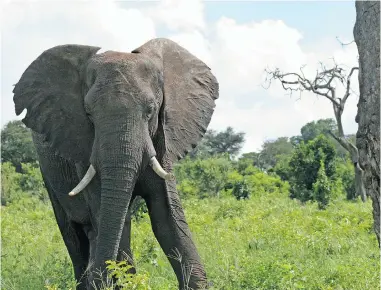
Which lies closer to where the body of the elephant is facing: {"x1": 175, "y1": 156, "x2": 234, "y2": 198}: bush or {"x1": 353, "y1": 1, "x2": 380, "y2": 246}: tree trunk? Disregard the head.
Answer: the tree trunk

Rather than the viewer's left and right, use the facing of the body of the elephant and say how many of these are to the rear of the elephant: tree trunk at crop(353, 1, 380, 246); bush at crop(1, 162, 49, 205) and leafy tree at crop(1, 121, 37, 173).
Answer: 2

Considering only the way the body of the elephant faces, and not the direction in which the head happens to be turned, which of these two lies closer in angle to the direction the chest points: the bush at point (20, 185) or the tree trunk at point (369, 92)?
the tree trunk

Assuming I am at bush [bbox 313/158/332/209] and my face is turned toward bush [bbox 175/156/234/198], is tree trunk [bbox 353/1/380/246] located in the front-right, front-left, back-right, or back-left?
back-left

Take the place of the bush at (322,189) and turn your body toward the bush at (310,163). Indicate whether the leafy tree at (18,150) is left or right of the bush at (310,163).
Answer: left

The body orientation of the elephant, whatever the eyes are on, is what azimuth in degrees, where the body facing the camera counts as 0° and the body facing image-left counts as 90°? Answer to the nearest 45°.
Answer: approximately 0°

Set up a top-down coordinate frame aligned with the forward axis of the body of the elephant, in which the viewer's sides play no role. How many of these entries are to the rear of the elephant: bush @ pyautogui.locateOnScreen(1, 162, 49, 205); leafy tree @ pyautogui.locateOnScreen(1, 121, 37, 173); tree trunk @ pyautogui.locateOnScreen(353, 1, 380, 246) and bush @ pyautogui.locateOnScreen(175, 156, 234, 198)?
3

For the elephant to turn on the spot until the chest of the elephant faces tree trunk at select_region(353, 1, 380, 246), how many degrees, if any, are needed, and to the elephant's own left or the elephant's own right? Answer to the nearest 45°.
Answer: approximately 45° to the elephant's own left

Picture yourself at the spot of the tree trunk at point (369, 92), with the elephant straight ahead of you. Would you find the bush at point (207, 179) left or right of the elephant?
right

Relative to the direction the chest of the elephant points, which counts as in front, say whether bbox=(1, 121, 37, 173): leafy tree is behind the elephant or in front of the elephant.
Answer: behind

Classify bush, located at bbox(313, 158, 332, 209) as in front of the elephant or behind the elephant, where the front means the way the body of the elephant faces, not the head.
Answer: behind

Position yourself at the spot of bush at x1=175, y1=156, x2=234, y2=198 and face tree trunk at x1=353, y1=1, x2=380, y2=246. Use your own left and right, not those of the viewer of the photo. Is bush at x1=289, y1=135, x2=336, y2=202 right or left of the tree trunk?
left
